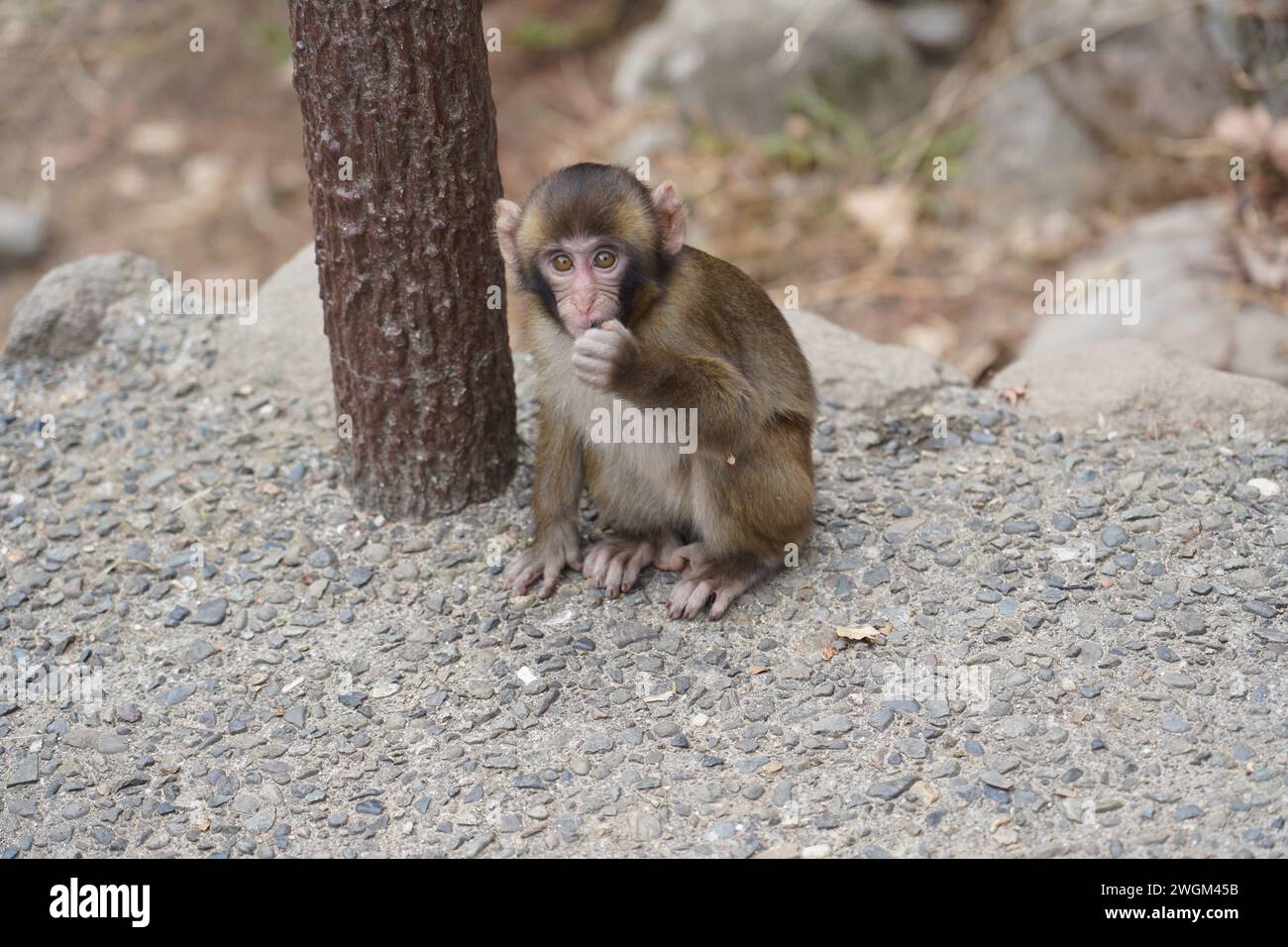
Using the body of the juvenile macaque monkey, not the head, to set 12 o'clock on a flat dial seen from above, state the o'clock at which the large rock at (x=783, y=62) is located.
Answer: The large rock is roughly at 5 o'clock from the juvenile macaque monkey.

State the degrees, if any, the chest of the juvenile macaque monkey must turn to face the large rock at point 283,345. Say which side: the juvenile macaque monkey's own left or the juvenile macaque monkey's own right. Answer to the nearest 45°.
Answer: approximately 90° to the juvenile macaque monkey's own right

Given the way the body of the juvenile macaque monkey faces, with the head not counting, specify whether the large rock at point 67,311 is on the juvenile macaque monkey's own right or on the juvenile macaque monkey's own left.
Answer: on the juvenile macaque monkey's own right

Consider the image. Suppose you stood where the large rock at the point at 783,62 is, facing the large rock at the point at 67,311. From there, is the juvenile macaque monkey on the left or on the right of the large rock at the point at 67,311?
left

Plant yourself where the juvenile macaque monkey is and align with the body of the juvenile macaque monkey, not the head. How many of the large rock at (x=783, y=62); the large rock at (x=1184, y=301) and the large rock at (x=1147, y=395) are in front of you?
0

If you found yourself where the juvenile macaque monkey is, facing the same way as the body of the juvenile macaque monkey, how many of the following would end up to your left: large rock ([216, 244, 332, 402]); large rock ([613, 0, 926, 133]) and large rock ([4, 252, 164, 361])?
0

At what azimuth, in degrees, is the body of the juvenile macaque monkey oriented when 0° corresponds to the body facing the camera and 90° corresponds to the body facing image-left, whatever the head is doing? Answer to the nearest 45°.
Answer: approximately 45°

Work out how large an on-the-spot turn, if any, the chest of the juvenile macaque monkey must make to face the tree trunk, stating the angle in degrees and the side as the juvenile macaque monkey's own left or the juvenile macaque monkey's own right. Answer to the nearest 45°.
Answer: approximately 45° to the juvenile macaque monkey's own right

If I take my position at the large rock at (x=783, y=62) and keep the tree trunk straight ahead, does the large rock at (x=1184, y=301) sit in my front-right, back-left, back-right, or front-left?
front-left

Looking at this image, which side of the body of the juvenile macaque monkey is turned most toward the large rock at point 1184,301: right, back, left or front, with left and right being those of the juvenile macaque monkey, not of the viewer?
back

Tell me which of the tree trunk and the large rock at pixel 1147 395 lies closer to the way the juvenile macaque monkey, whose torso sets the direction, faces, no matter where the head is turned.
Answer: the tree trunk

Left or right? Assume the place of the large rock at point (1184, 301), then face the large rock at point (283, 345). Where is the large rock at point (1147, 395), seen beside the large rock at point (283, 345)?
left

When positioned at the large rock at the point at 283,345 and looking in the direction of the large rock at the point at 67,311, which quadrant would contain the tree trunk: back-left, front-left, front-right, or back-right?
back-left

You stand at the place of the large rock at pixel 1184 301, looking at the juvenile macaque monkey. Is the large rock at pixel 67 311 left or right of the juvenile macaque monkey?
right
